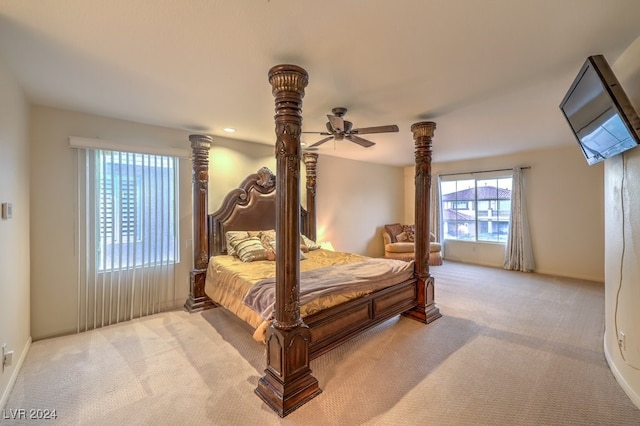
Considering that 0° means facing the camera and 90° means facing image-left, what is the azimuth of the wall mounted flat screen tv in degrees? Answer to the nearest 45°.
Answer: approximately 45°

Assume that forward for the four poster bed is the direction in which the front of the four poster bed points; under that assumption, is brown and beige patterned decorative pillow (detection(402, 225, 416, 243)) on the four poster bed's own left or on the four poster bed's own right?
on the four poster bed's own left

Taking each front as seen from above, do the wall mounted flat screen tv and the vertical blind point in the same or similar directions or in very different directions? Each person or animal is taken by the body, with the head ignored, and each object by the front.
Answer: very different directions

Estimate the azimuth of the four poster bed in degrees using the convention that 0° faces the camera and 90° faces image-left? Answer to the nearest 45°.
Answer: approximately 315°

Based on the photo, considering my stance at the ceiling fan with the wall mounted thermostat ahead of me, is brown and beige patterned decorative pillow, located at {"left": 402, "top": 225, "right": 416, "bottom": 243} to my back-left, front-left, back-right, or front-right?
back-right

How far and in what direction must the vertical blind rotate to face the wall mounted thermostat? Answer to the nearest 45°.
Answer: approximately 90° to its right

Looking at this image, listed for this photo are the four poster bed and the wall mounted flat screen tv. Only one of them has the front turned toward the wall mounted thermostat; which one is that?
the wall mounted flat screen tv

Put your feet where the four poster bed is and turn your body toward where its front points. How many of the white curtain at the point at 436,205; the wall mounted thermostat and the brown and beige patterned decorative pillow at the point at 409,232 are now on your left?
2

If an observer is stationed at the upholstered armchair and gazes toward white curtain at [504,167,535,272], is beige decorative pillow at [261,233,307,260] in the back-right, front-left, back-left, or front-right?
back-right

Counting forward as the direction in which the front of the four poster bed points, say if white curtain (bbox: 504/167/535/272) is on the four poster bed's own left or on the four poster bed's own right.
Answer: on the four poster bed's own left

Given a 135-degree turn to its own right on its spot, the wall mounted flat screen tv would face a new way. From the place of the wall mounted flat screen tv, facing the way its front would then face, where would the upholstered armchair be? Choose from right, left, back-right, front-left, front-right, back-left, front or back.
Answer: front-left
